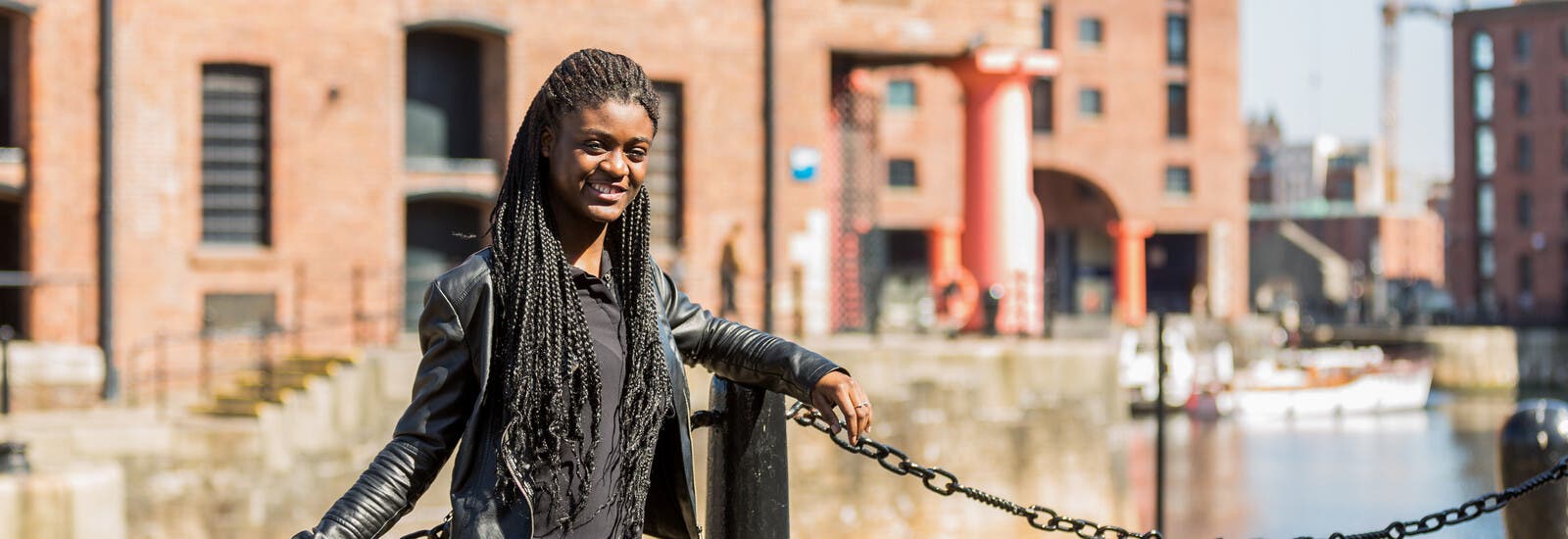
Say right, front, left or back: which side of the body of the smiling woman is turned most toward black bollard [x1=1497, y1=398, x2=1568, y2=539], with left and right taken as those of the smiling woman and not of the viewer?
left

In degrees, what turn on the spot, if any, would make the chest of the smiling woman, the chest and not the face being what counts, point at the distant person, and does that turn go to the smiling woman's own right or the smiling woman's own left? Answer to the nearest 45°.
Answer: approximately 135° to the smiling woman's own left

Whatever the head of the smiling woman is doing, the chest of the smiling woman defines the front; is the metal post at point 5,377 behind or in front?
behind

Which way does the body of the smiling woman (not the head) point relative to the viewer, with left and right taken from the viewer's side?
facing the viewer and to the right of the viewer

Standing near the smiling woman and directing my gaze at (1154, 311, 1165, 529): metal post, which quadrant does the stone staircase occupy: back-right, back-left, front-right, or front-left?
front-left

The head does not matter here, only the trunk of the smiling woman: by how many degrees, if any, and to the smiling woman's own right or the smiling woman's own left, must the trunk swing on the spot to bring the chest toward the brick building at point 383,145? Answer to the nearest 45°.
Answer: approximately 135° to the smiling woman's own left

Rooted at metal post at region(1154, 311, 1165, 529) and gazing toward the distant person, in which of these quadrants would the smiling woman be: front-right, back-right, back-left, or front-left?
back-left

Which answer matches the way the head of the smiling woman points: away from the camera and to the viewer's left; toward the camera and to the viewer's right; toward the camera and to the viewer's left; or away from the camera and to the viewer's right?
toward the camera and to the viewer's right

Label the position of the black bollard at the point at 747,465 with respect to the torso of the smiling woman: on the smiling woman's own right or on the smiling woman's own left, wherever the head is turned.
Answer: on the smiling woman's own left

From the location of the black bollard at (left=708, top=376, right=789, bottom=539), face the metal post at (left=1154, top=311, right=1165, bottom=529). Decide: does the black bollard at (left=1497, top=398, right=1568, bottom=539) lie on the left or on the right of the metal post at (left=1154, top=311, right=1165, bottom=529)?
right

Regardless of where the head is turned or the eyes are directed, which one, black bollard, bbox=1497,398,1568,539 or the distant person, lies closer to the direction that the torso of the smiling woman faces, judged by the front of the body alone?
the black bollard

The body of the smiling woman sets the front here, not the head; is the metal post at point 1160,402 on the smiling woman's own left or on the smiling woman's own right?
on the smiling woman's own left

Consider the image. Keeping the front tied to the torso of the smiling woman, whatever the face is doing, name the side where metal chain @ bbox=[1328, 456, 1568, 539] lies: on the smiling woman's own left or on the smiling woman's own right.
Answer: on the smiling woman's own left
